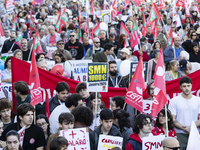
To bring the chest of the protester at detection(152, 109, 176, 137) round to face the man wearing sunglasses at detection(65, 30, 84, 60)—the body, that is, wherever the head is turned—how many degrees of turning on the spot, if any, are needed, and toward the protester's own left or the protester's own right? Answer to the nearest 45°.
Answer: approximately 90° to the protester's own right

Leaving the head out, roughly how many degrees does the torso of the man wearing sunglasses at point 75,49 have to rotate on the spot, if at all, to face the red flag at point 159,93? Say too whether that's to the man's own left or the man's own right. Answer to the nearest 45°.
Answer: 0° — they already face it

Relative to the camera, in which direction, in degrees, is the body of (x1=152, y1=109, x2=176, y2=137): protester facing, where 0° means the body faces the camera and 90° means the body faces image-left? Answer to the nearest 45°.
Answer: approximately 45°

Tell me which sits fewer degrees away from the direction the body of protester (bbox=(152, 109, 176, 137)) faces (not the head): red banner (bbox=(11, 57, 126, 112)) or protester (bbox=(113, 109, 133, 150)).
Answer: the protester

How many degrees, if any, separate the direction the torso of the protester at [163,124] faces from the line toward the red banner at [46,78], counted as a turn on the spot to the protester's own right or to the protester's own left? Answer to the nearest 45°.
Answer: approximately 90° to the protester's own right

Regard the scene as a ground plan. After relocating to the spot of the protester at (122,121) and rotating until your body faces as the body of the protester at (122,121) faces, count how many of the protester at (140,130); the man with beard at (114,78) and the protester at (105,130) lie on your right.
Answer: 1

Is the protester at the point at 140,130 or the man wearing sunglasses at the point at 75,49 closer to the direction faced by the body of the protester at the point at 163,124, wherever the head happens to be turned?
the protester

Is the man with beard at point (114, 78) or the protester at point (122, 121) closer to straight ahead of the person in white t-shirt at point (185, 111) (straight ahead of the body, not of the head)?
the protester
